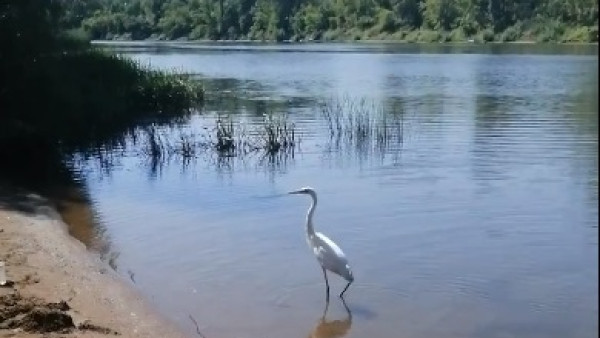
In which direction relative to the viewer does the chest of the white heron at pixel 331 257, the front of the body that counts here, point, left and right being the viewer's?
facing to the left of the viewer

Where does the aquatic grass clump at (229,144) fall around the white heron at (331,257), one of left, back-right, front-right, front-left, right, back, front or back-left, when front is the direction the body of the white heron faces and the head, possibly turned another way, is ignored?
right

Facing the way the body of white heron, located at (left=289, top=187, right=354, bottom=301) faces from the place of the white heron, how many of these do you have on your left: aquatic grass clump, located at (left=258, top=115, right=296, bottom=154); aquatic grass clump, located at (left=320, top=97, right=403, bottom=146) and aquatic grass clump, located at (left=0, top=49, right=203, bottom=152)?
0

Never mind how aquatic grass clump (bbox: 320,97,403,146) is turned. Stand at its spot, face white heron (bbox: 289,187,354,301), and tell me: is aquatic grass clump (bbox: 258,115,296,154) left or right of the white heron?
right

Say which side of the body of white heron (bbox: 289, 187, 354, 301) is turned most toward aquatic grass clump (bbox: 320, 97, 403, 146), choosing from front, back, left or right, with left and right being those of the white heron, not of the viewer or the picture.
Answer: right

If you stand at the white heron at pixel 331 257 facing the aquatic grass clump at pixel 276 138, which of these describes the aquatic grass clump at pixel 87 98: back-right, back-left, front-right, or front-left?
front-left

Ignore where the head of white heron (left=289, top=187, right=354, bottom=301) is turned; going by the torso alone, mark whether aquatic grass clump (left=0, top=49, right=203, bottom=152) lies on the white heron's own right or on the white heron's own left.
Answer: on the white heron's own right

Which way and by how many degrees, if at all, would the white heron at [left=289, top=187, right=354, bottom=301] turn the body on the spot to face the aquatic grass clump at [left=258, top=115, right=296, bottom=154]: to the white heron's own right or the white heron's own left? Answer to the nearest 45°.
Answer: approximately 90° to the white heron's own right

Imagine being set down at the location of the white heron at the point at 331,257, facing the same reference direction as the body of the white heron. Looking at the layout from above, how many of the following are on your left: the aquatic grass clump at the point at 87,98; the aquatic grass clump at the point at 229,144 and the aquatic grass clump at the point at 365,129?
0
